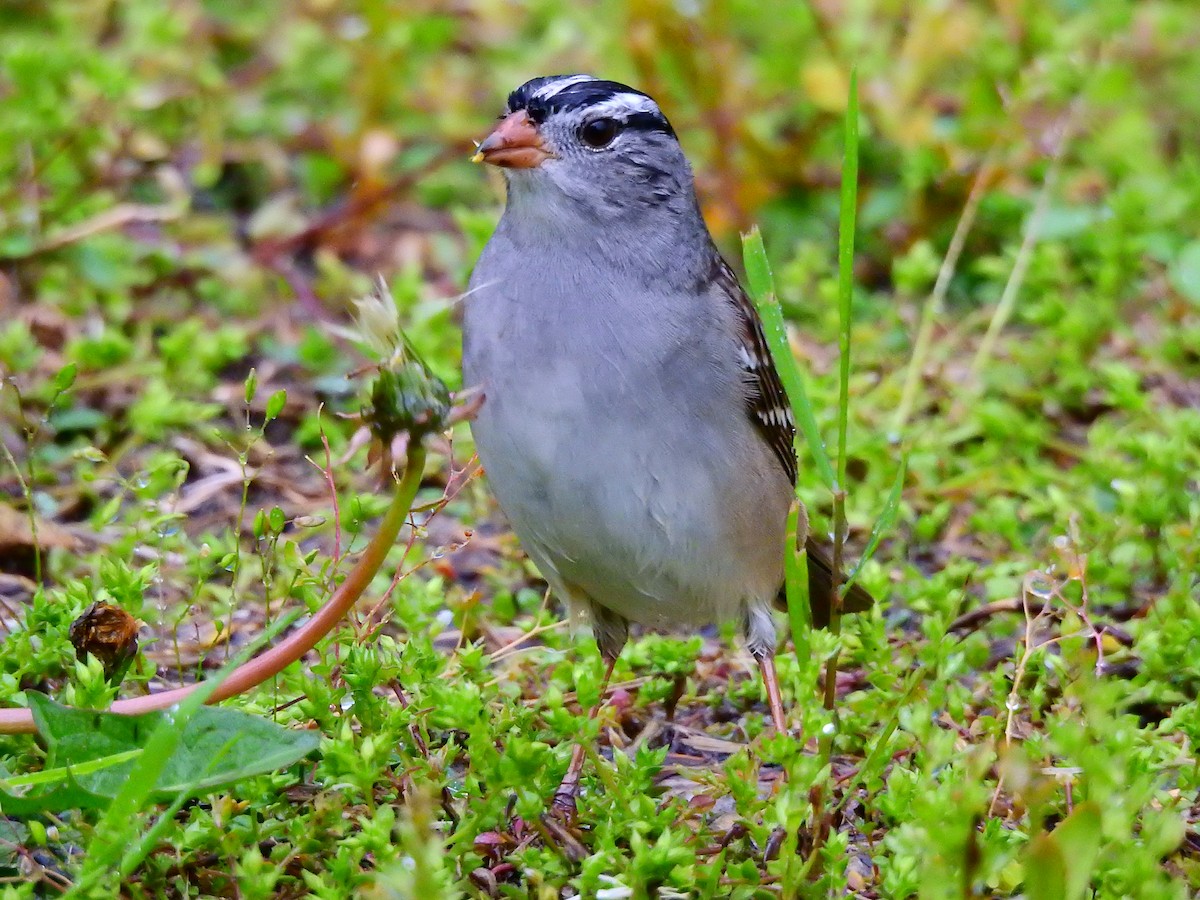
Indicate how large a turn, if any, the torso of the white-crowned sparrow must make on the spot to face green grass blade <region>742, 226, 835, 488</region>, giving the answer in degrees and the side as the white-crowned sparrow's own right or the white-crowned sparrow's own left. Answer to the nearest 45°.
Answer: approximately 90° to the white-crowned sparrow's own left

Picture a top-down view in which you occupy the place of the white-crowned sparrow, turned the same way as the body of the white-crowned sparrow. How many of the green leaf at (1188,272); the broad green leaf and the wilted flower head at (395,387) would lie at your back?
1

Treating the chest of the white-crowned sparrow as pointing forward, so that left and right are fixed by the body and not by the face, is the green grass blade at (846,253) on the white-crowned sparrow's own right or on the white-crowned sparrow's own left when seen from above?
on the white-crowned sparrow's own left

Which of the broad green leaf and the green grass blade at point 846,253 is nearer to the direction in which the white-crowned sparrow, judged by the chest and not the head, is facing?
the broad green leaf

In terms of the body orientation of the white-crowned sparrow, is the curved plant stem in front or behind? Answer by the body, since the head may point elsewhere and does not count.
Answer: in front

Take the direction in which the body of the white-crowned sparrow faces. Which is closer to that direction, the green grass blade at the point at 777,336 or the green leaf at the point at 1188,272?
the green grass blade
